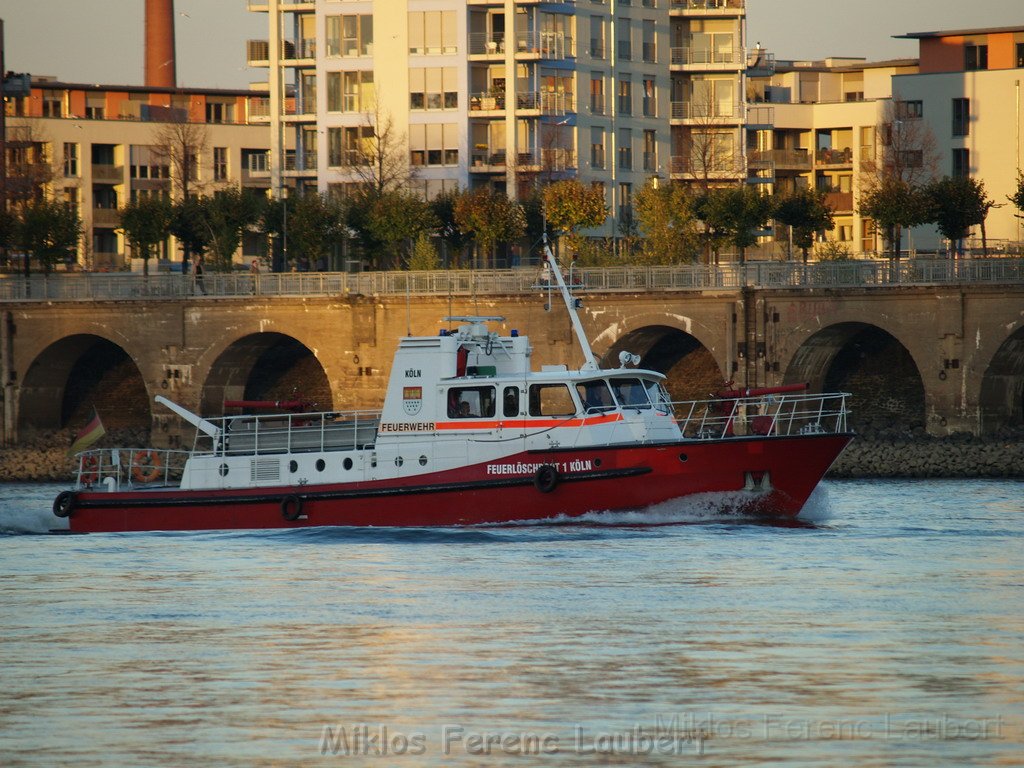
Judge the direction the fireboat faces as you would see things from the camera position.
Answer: facing to the right of the viewer
